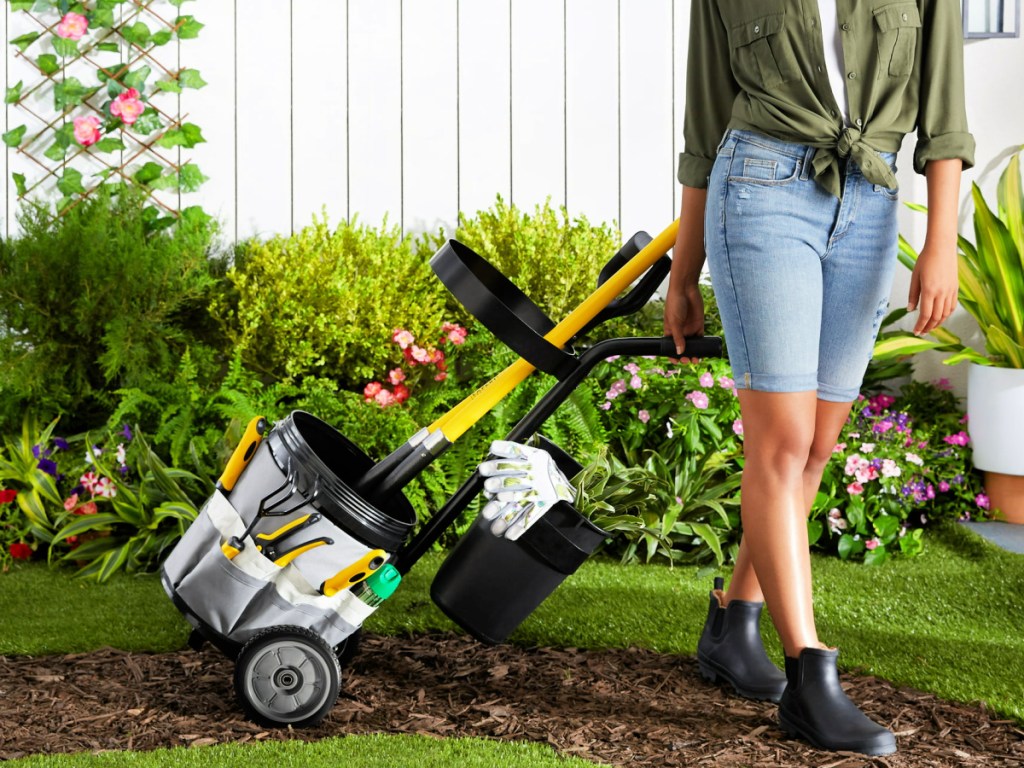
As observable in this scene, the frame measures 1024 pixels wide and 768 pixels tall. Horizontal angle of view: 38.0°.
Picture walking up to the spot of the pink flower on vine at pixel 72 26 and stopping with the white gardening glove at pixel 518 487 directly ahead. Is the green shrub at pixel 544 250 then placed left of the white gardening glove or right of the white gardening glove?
left

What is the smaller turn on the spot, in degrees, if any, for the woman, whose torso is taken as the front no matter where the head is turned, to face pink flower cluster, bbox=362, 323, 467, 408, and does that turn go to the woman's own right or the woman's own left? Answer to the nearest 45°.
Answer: approximately 180°

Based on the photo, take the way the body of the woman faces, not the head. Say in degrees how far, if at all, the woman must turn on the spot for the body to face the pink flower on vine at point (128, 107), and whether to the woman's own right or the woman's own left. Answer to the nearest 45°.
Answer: approximately 180°

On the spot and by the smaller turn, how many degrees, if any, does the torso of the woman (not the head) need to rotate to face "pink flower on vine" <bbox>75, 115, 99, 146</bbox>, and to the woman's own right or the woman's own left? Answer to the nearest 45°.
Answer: approximately 180°

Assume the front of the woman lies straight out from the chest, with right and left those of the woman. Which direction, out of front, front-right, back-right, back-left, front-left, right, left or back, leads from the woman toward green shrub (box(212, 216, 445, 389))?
back

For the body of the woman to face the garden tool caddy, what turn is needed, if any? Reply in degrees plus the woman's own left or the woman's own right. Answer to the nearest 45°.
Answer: approximately 135° to the woman's own right

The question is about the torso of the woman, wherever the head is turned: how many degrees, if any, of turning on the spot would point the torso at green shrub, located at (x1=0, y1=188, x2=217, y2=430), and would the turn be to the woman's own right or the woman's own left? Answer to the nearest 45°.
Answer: approximately 180°

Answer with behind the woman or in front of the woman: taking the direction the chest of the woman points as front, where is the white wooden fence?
behind

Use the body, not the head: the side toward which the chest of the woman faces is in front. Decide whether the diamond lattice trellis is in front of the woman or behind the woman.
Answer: behind

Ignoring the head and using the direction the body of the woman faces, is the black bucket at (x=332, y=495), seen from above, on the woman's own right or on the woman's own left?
on the woman's own right
